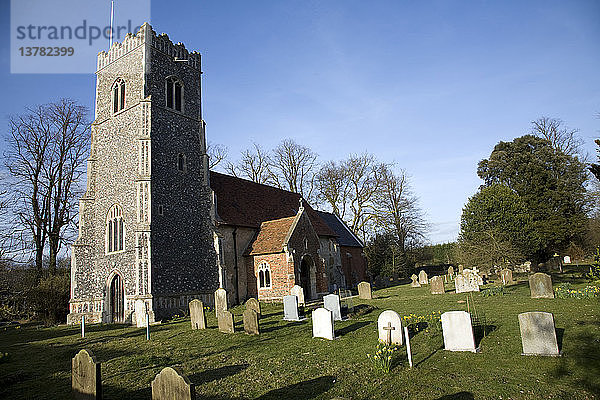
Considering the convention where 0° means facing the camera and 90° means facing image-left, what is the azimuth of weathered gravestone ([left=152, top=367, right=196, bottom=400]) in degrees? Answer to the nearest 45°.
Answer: approximately 45°

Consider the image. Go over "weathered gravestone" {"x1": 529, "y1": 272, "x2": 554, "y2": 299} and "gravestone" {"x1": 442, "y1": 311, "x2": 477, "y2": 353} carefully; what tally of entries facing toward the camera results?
2

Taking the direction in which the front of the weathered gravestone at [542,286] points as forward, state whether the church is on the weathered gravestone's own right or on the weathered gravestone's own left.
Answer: on the weathered gravestone's own right

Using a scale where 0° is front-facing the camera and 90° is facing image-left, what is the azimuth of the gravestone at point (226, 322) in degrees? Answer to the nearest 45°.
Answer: approximately 45°

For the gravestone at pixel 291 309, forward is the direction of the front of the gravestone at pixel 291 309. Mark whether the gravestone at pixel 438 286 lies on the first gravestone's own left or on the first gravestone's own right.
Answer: on the first gravestone's own left

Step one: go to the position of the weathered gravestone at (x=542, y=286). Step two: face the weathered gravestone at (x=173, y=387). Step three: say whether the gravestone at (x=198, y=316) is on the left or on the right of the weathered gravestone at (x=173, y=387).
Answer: right

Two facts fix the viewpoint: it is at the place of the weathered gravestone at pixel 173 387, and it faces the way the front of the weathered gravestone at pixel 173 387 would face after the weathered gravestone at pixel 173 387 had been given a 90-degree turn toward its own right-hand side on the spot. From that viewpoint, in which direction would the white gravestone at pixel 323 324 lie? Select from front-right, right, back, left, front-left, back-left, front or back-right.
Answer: right

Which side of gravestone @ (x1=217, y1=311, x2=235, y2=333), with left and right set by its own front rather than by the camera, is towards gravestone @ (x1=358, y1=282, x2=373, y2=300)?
back

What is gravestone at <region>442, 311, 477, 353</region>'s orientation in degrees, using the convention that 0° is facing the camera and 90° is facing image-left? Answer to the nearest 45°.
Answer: approximately 0°

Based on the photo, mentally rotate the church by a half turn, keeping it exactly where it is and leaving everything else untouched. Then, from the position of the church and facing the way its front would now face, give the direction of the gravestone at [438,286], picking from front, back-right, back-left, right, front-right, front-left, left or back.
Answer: front-right

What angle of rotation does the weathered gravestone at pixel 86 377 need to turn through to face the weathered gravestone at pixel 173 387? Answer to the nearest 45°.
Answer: approximately 90° to its left

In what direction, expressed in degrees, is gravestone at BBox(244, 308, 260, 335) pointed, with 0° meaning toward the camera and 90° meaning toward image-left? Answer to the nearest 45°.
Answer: approximately 45°
